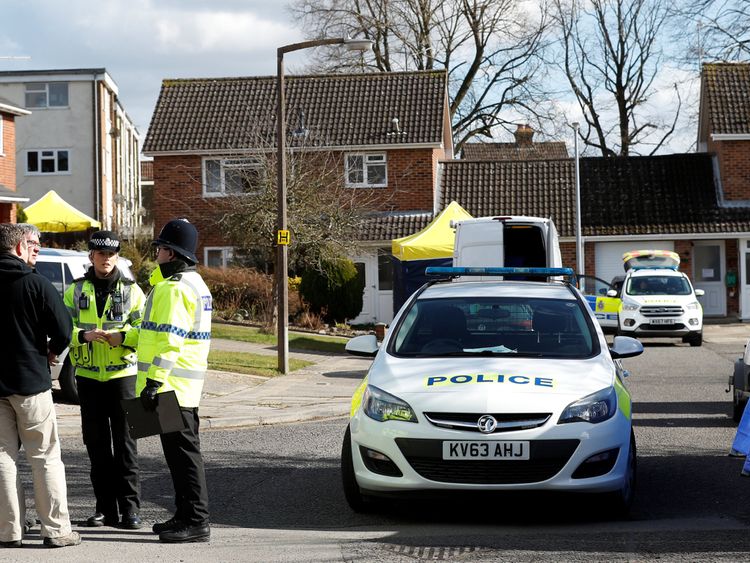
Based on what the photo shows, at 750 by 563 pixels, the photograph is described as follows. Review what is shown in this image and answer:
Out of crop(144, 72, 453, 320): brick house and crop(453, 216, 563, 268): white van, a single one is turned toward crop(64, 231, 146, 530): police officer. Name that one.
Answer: the brick house

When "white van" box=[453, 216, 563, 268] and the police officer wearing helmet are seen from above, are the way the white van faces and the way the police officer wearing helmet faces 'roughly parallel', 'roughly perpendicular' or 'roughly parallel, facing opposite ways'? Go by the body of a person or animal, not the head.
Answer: roughly perpendicular

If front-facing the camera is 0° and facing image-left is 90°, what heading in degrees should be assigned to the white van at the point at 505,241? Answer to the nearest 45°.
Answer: approximately 180°

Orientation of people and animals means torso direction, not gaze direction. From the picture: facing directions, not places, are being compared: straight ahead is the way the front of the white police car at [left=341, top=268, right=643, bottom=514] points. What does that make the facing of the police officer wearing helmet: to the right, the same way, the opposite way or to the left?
to the right

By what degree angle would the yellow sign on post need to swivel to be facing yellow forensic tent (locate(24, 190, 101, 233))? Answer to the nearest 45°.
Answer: approximately 135° to its right

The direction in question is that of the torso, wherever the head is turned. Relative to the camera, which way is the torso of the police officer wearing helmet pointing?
to the viewer's left

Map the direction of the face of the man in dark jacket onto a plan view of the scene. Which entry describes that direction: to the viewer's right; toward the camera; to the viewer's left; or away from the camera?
to the viewer's right

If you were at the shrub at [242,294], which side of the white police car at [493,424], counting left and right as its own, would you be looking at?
back

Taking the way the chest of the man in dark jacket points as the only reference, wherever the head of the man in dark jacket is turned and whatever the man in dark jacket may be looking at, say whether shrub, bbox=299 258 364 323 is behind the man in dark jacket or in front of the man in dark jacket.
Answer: in front

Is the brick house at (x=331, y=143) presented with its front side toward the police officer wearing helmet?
yes

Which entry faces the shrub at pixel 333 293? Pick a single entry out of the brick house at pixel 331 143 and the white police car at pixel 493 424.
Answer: the brick house

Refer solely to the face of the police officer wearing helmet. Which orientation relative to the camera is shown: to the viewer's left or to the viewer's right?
to the viewer's left

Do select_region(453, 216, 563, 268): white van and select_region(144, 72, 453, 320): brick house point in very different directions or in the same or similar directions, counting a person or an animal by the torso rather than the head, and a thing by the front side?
very different directions

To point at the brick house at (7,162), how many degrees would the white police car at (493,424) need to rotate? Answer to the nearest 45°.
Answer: approximately 135° to its right
